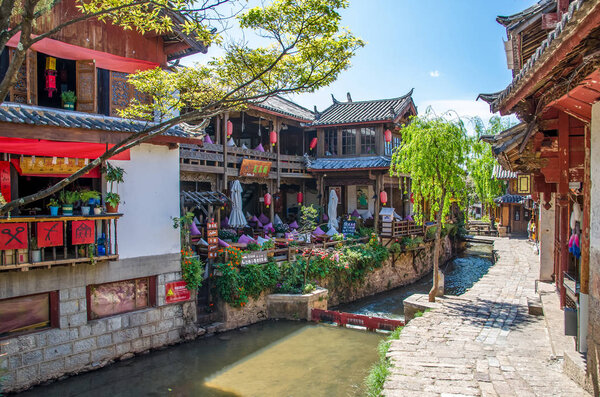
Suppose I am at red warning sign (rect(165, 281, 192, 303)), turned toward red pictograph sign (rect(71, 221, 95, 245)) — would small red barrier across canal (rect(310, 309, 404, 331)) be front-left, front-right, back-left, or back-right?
back-left

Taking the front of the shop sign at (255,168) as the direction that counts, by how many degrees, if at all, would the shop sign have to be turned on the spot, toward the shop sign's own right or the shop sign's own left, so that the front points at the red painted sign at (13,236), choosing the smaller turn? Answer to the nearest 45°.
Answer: approximately 45° to the shop sign's own right

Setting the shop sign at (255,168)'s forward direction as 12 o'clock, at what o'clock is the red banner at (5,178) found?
The red banner is roughly at 1 o'clock from the shop sign.

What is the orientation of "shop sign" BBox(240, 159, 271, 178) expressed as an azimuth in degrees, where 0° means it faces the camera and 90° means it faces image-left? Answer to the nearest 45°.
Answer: approximately 0°

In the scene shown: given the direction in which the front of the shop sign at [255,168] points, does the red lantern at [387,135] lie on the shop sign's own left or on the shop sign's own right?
on the shop sign's own left
